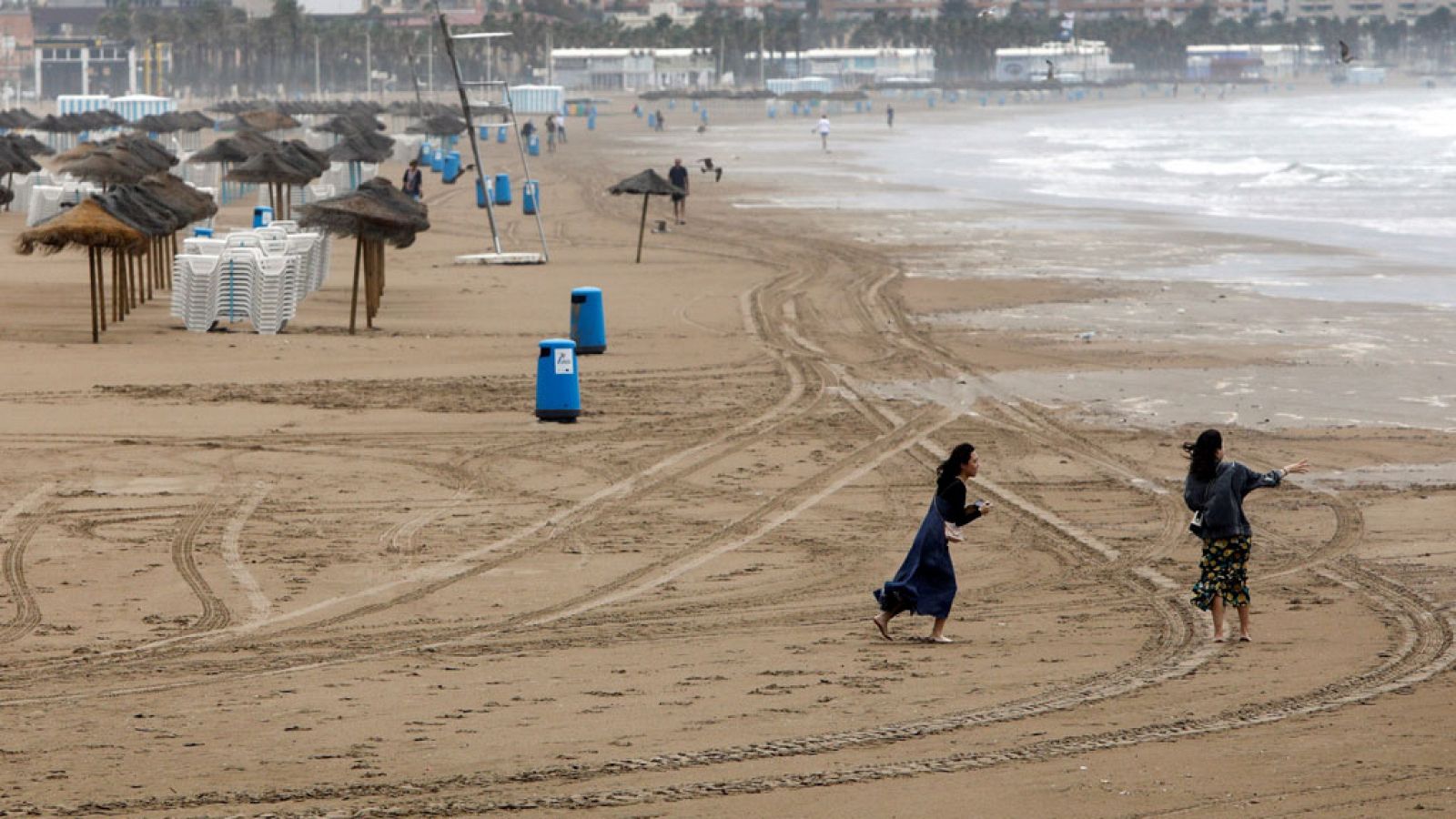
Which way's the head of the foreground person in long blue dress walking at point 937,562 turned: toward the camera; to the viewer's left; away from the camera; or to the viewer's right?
to the viewer's right

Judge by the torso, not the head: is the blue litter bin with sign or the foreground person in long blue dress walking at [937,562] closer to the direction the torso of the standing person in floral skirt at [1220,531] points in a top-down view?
the blue litter bin with sign

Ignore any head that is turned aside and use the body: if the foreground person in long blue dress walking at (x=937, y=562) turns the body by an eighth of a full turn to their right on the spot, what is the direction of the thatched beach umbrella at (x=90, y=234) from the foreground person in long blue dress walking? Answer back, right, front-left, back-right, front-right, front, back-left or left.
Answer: back

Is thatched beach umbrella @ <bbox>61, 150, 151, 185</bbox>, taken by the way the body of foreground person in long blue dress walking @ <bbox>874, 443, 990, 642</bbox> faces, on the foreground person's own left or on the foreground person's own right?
on the foreground person's own left

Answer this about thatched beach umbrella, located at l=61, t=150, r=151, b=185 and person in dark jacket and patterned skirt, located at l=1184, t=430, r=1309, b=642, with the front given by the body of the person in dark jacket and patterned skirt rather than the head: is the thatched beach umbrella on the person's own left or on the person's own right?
on the person's own left

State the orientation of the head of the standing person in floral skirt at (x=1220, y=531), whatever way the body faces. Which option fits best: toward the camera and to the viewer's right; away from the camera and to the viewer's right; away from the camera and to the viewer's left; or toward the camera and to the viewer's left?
away from the camera and to the viewer's right

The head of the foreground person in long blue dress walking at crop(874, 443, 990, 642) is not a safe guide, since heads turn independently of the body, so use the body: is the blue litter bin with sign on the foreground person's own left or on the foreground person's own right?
on the foreground person's own left

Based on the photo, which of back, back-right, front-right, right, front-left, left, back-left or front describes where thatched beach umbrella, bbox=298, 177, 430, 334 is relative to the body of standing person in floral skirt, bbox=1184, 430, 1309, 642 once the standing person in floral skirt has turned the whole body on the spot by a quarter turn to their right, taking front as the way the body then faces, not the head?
back

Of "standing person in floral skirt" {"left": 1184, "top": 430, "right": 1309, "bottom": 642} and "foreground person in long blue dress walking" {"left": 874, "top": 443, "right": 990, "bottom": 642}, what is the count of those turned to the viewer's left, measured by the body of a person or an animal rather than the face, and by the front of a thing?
0

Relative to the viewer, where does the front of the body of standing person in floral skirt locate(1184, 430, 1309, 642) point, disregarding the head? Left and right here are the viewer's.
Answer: facing away from the viewer and to the right of the viewer
